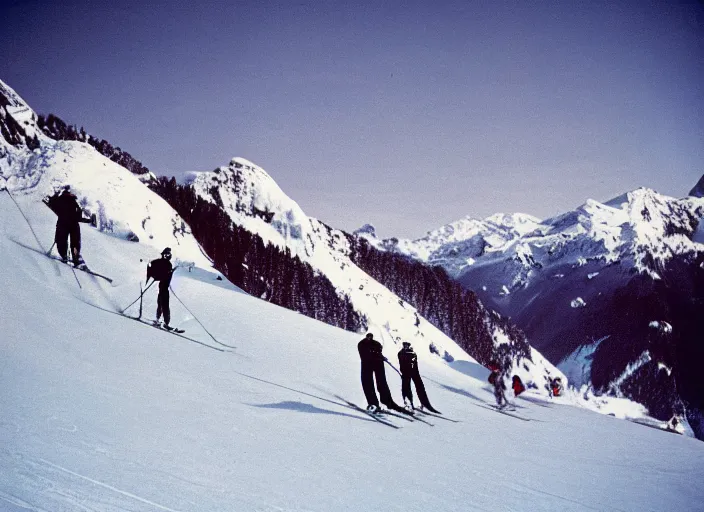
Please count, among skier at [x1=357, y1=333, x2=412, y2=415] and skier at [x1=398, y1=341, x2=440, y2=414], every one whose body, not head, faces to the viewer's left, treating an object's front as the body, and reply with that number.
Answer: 0

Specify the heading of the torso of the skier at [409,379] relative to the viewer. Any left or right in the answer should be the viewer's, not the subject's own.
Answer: facing the viewer and to the right of the viewer

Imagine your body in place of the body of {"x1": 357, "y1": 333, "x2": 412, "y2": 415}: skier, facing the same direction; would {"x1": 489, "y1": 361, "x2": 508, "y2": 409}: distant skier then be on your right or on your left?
on your left

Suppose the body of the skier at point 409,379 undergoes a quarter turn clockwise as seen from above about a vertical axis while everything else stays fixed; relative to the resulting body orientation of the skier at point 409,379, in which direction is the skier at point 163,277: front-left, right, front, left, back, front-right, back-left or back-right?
front-right

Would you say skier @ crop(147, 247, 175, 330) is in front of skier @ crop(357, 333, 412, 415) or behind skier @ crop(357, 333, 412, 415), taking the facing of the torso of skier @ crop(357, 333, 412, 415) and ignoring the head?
behind

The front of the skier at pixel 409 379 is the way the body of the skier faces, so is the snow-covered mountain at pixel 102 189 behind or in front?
behind

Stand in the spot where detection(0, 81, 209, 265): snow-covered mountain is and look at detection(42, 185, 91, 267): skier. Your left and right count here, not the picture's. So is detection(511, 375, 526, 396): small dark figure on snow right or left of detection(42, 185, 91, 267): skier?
left

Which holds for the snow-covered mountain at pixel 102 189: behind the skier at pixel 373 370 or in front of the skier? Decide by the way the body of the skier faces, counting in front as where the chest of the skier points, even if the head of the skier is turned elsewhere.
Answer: behind

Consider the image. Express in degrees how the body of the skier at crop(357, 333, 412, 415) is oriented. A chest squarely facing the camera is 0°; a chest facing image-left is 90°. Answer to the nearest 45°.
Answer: approximately 315°
